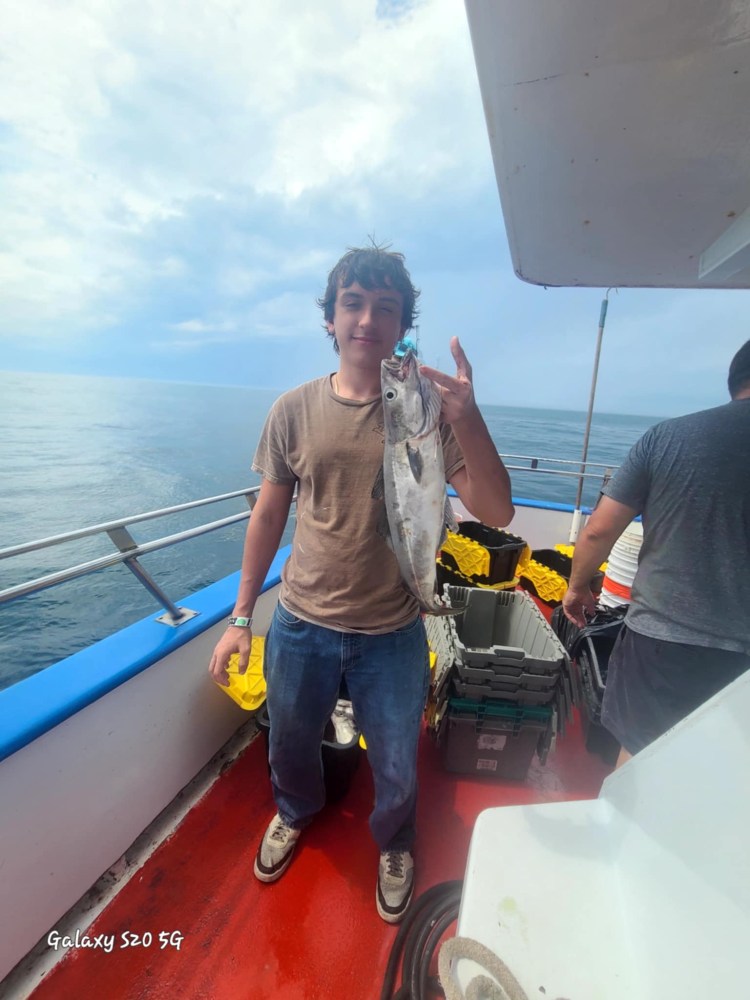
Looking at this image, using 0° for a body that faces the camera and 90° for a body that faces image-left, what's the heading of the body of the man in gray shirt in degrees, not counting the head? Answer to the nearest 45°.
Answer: approximately 180°

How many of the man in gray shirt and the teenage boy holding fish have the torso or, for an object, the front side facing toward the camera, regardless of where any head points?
1

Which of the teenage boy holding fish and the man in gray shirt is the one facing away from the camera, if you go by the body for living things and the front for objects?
the man in gray shirt

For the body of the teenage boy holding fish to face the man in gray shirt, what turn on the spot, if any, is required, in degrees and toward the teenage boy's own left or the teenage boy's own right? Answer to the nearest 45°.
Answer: approximately 90° to the teenage boy's own left

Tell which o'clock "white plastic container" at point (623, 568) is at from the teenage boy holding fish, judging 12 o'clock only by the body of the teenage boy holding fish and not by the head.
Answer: The white plastic container is roughly at 8 o'clock from the teenage boy holding fish.
